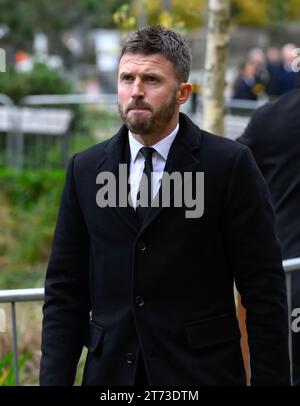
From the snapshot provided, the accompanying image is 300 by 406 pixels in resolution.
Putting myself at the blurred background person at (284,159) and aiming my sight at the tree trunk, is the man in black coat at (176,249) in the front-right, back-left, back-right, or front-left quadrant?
back-left

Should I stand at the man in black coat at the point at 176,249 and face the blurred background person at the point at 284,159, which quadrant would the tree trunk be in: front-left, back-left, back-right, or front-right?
front-left

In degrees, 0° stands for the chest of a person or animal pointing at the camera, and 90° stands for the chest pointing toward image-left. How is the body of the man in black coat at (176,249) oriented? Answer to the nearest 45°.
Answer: approximately 45°

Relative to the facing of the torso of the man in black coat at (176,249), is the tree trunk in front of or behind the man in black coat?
behind

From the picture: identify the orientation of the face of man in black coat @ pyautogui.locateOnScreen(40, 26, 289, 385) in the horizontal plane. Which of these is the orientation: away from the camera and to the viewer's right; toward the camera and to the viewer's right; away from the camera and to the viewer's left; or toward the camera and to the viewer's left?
toward the camera and to the viewer's left

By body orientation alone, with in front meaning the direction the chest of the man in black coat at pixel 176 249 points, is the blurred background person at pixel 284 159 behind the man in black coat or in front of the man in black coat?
behind
